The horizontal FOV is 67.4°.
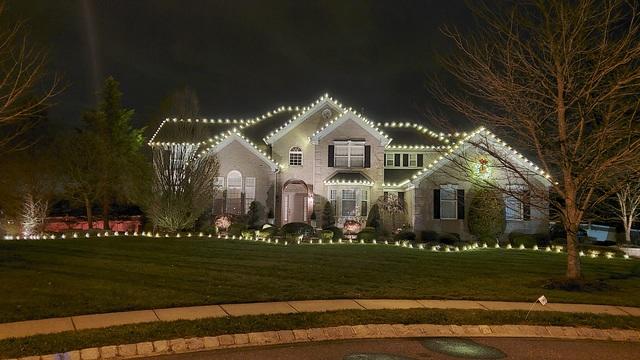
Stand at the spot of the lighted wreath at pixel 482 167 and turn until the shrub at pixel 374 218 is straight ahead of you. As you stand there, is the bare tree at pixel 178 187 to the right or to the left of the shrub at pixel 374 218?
left

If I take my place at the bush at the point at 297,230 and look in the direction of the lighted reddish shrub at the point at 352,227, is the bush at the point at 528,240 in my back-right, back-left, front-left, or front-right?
front-right

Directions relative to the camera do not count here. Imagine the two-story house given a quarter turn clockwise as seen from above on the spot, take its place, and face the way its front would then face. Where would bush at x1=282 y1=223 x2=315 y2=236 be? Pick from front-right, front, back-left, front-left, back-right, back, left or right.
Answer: left

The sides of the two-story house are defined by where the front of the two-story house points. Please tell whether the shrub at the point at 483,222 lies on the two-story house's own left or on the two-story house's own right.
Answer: on the two-story house's own left

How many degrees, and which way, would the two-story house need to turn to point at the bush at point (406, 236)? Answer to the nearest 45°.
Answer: approximately 45° to its left

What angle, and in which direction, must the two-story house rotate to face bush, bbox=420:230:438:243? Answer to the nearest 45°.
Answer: approximately 45° to its left

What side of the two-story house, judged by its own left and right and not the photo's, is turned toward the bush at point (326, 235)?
front

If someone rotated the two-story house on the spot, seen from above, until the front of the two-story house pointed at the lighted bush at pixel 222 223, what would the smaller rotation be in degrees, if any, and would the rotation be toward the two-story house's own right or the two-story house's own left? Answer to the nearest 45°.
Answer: approximately 45° to the two-story house's own right

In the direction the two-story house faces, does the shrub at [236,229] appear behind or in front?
in front

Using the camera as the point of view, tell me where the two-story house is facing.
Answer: facing the viewer

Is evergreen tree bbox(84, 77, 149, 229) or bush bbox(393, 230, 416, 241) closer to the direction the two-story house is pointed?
the bush

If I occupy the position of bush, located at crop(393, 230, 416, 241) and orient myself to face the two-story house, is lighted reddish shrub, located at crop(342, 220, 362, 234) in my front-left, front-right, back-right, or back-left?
front-left

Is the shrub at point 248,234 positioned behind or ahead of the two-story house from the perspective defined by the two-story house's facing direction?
ahead
